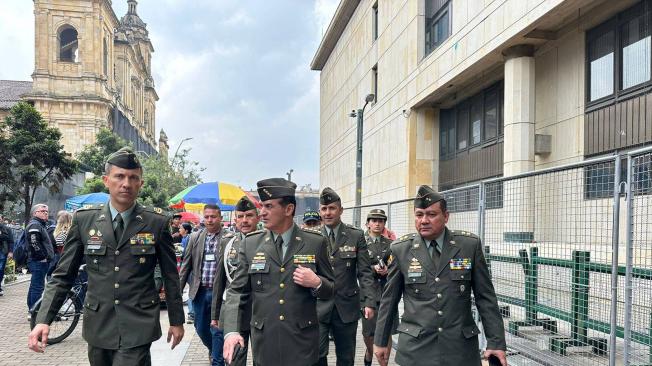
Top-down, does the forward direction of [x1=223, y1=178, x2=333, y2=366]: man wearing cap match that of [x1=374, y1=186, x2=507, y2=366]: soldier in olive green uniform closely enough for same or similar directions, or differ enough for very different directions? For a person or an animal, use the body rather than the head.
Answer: same or similar directions

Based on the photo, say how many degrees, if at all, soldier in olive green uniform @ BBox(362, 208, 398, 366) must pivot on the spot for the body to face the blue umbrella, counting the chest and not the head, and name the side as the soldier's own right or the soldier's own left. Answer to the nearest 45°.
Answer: approximately 135° to the soldier's own right

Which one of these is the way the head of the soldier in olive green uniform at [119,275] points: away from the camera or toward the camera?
toward the camera

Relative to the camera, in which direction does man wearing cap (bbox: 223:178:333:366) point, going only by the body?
toward the camera

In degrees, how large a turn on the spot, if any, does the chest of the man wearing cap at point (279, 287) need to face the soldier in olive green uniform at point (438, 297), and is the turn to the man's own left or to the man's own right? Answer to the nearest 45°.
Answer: approximately 90° to the man's own left

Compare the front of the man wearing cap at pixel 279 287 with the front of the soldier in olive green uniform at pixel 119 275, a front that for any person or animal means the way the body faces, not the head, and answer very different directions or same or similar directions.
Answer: same or similar directions

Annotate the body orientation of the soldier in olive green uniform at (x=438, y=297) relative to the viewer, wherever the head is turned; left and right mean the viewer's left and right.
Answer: facing the viewer

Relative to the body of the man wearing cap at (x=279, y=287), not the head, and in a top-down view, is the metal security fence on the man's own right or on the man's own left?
on the man's own left

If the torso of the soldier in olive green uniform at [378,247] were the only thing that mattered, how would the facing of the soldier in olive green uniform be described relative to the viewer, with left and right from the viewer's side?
facing the viewer
